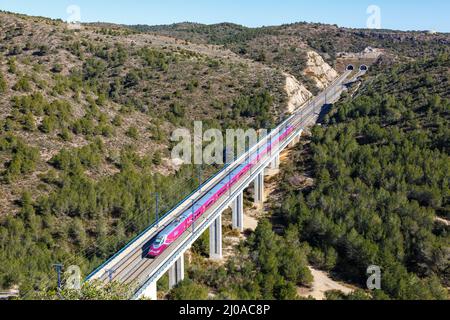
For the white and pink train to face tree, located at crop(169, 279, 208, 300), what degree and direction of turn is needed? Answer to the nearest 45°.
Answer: approximately 45° to its left

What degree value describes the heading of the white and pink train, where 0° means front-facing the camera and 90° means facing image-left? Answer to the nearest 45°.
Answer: approximately 45°
